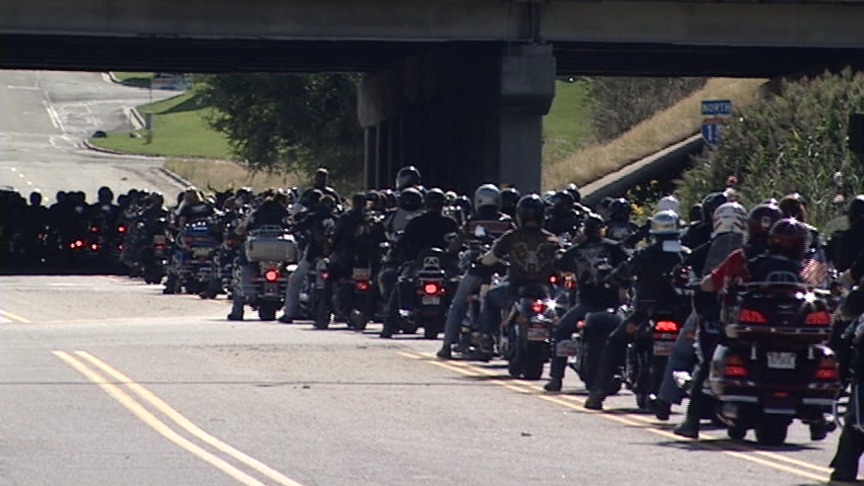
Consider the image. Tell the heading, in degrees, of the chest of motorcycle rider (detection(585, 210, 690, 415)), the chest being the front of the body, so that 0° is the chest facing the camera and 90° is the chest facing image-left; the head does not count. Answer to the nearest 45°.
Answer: approximately 180°

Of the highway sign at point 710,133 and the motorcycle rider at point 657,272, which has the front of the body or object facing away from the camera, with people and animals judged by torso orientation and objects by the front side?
the motorcycle rider

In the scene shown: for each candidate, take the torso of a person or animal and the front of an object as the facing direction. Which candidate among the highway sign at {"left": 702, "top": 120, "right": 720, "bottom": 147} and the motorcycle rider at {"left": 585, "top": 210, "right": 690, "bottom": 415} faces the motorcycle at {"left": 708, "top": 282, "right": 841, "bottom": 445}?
the highway sign

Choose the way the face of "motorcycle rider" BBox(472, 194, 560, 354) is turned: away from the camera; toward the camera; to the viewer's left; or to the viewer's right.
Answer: away from the camera

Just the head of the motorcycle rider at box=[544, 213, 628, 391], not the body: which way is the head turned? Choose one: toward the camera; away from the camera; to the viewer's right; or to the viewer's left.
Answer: away from the camera

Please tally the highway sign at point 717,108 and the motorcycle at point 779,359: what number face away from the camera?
1

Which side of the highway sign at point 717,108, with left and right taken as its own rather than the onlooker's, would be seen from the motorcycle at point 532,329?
front

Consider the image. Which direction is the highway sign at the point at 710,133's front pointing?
toward the camera

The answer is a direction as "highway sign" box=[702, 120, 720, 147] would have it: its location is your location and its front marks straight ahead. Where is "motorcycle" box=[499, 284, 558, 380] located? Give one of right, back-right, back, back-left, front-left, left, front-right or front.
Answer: front

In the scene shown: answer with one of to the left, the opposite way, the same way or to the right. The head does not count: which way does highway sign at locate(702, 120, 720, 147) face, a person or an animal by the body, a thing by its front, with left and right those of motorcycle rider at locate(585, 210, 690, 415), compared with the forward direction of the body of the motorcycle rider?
the opposite way

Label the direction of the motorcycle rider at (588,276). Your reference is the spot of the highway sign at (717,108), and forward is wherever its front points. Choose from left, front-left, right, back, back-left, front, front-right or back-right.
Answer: front

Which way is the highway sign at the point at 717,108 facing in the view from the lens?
facing the viewer

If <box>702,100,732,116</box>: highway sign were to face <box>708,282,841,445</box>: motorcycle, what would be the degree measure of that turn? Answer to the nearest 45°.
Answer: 0° — it already faces it

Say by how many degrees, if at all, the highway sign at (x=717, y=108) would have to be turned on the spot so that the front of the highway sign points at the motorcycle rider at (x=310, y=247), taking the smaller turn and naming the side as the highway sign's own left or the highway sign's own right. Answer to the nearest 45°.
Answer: approximately 45° to the highway sign's own right

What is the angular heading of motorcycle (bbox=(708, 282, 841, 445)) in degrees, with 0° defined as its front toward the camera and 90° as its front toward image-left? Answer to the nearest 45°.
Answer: approximately 180°

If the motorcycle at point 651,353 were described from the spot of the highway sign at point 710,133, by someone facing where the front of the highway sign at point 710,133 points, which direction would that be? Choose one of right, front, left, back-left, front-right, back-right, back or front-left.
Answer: front
